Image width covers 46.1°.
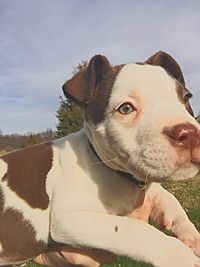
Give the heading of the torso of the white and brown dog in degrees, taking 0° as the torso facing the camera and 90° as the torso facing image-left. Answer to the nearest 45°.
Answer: approximately 315°
